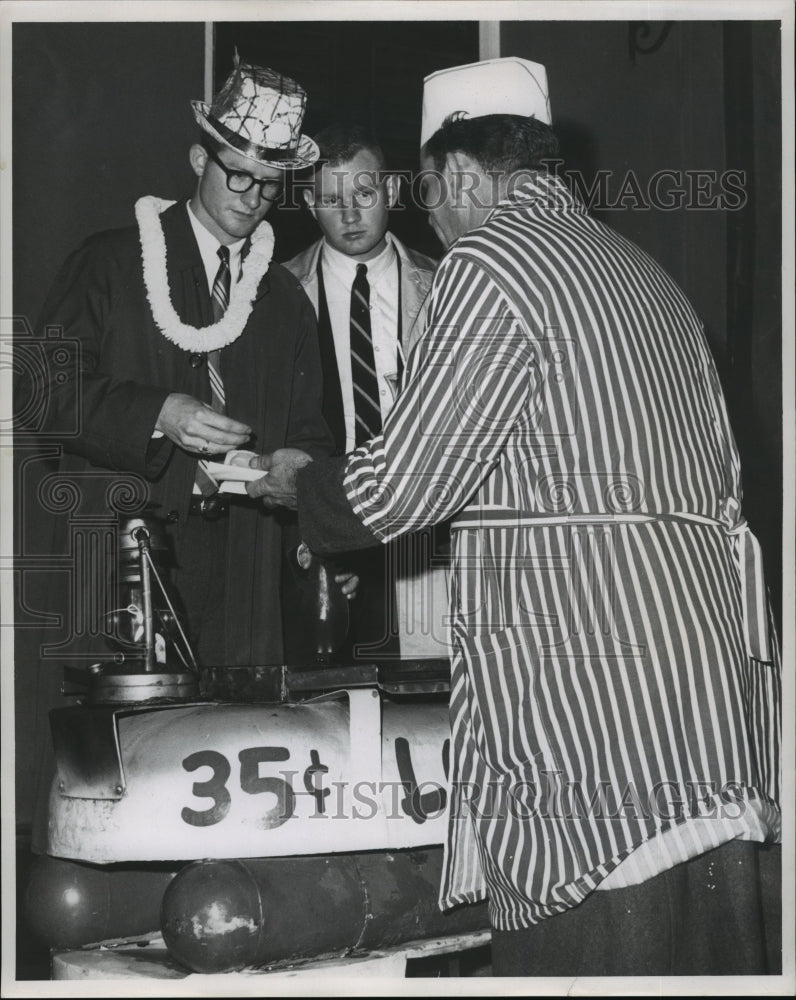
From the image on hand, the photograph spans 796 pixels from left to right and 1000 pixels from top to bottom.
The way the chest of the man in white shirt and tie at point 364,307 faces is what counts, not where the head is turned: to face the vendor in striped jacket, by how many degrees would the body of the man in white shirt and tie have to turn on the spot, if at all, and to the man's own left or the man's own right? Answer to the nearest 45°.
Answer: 0° — they already face them

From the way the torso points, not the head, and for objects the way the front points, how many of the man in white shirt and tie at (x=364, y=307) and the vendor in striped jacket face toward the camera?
1

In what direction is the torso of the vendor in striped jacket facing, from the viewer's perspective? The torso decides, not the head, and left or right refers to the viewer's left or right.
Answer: facing away from the viewer and to the left of the viewer

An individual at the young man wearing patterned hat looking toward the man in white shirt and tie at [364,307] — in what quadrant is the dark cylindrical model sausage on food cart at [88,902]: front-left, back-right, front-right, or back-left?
back-right

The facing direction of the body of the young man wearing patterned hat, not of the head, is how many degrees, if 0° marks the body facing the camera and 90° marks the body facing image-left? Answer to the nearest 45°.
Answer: approximately 315°

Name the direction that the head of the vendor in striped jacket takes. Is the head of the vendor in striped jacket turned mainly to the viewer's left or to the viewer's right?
to the viewer's left

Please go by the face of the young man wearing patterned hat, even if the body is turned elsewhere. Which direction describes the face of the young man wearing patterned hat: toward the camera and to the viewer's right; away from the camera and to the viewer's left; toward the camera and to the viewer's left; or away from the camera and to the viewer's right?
toward the camera and to the viewer's right

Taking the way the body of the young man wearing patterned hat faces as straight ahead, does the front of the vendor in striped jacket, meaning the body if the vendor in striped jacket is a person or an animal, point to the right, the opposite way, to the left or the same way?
the opposite way
